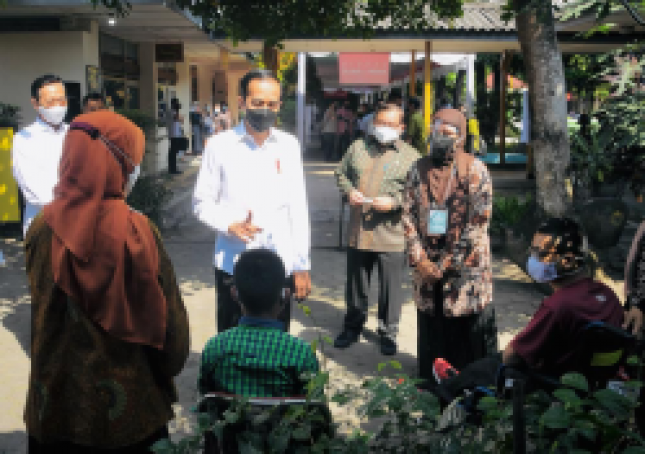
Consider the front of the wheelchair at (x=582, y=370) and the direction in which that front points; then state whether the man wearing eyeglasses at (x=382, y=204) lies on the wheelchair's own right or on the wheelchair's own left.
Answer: on the wheelchair's own right

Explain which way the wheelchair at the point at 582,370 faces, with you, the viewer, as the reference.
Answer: facing to the left of the viewer

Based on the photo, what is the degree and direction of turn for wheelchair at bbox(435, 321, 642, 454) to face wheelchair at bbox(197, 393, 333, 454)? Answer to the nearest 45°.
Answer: approximately 45° to its left

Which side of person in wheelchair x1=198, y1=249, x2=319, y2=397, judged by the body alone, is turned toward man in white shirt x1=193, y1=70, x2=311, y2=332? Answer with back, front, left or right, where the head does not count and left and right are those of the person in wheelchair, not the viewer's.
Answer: front

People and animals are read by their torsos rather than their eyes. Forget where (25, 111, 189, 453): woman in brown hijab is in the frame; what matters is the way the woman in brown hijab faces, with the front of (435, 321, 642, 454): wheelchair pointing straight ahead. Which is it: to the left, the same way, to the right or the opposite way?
to the right

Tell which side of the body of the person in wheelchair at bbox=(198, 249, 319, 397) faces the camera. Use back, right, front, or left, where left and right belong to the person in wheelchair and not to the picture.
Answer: back

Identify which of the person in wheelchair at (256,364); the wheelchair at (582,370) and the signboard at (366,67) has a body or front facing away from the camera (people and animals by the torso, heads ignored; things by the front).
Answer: the person in wheelchair

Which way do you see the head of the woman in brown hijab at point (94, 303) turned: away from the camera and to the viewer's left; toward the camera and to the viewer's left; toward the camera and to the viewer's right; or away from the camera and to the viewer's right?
away from the camera and to the viewer's right

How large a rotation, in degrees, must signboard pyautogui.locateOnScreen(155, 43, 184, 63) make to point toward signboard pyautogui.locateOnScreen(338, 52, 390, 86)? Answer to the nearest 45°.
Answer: approximately 90° to its left

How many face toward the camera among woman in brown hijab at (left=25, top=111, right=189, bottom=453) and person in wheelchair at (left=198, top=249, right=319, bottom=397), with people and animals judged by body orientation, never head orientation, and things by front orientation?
0

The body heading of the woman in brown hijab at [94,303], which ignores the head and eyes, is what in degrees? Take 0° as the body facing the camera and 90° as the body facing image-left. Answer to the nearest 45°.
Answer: approximately 225°

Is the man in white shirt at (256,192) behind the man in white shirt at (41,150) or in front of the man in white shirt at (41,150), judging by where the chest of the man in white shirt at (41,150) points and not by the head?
in front
